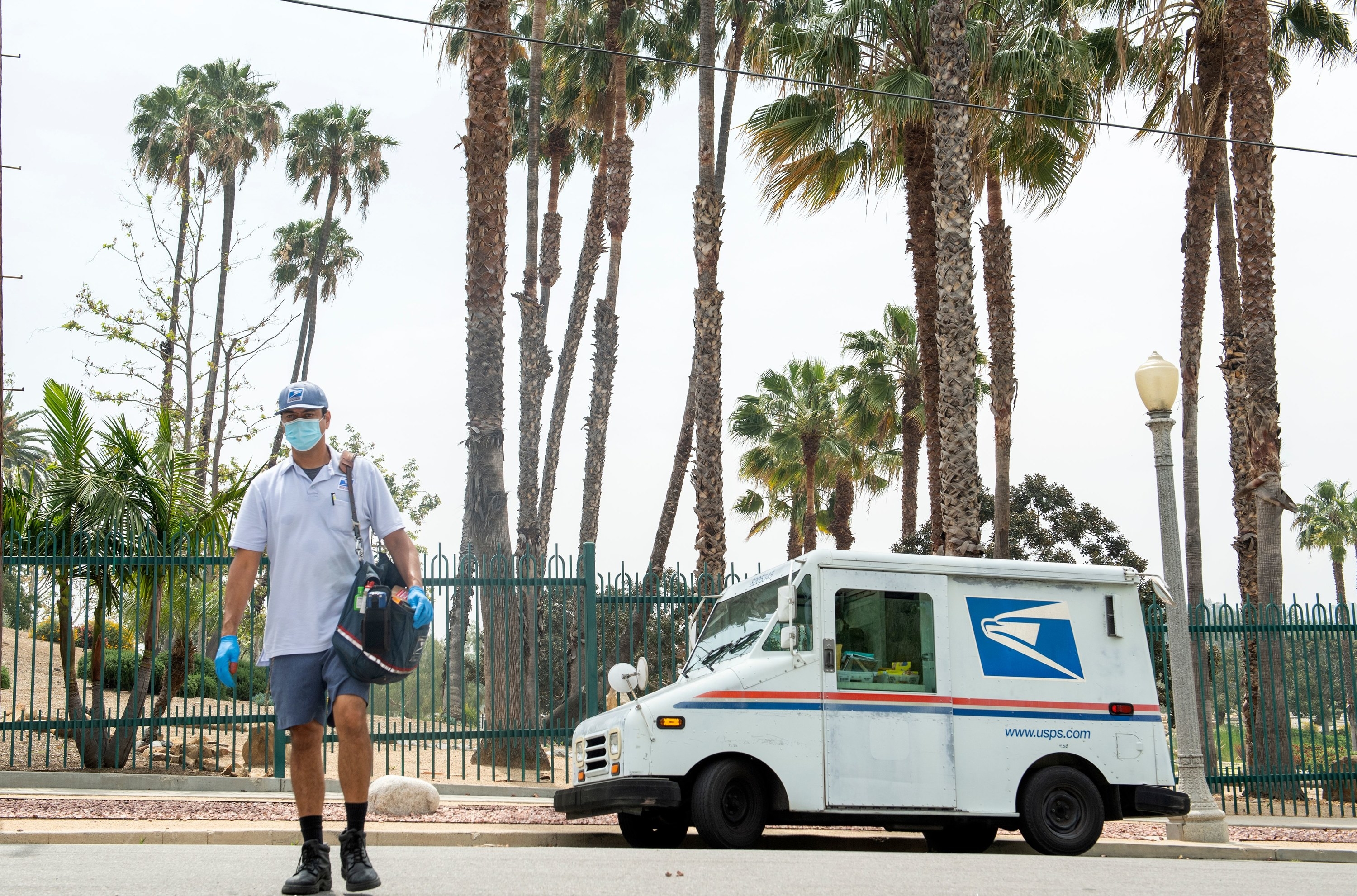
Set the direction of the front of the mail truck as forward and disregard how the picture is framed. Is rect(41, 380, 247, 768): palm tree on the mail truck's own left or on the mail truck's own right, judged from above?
on the mail truck's own right

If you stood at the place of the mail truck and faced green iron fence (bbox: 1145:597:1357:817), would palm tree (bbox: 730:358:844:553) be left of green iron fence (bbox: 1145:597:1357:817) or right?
left

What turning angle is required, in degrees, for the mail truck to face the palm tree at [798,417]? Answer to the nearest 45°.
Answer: approximately 135° to its right

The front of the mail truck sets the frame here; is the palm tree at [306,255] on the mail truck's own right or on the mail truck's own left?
on the mail truck's own right

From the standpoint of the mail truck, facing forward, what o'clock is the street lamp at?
The street lamp is roughly at 6 o'clock from the mail truck.

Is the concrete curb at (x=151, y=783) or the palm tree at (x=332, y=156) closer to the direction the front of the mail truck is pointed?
the concrete curb

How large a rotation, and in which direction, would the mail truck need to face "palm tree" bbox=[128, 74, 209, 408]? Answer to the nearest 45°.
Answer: approximately 90° to its right

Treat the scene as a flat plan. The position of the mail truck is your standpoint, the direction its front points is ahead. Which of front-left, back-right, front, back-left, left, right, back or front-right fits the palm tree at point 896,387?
back-right

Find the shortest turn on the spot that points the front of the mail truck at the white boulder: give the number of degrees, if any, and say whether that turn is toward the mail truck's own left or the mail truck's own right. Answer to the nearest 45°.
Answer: approximately 45° to the mail truck's own right

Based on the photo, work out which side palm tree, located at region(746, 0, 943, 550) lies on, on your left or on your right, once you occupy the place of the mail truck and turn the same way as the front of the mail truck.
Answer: on your right

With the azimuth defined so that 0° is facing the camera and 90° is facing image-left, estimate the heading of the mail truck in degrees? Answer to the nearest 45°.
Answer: approximately 45°
